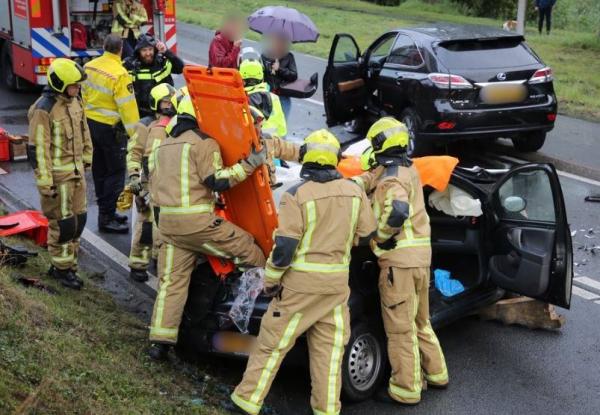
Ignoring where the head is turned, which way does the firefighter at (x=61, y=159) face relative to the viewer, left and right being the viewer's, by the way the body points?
facing the viewer and to the right of the viewer

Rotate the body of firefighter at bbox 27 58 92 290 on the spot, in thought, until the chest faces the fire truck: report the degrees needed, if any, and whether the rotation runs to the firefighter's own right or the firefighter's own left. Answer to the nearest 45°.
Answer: approximately 135° to the firefighter's own left

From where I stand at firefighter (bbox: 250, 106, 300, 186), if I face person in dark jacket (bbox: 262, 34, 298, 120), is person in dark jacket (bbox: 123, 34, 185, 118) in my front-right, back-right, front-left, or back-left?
front-left

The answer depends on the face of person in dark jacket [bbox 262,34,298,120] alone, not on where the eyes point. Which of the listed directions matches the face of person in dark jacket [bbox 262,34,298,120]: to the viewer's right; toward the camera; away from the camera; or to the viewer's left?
toward the camera

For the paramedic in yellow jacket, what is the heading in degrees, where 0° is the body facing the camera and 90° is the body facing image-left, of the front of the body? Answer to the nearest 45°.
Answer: approximately 225°

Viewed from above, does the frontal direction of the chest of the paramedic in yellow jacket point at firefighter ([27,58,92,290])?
no

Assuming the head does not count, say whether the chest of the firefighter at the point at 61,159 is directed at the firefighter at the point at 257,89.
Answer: no

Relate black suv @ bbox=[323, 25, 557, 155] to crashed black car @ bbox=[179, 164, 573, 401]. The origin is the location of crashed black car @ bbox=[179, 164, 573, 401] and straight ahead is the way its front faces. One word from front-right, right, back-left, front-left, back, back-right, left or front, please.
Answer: front-left

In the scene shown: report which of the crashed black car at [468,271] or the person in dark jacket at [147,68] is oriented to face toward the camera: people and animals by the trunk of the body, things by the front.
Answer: the person in dark jacket

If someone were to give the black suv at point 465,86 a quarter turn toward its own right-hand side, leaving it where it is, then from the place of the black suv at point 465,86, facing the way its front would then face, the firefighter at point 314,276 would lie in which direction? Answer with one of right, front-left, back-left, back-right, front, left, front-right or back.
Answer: back-right

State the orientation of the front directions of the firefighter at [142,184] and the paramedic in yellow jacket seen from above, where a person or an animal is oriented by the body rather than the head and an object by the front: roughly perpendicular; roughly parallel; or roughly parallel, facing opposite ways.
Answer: roughly perpendicular

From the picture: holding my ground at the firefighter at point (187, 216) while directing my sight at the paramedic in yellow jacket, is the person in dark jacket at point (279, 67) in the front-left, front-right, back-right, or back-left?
front-right

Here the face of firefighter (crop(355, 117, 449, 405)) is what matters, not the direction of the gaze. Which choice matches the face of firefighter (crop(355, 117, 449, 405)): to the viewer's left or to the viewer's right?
to the viewer's left

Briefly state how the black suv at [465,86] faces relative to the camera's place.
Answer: facing away from the viewer and to the left of the viewer

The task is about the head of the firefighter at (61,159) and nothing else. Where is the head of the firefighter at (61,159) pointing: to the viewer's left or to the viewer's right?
to the viewer's right

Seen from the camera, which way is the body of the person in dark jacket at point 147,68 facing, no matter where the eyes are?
toward the camera

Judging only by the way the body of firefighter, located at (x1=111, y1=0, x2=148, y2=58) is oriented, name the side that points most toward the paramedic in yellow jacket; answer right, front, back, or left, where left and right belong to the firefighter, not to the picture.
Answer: front

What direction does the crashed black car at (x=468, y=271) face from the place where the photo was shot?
facing away from the viewer and to the right of the viewer

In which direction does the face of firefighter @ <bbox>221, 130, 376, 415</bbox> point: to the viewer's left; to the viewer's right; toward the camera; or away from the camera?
away from the camera
